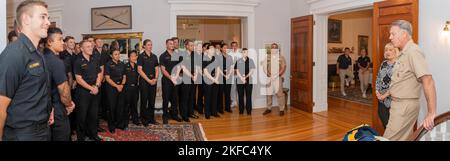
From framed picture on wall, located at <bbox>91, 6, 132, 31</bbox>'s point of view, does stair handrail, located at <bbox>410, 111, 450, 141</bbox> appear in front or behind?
in front

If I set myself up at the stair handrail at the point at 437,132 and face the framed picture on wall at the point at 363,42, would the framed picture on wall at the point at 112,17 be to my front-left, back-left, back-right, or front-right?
front-left

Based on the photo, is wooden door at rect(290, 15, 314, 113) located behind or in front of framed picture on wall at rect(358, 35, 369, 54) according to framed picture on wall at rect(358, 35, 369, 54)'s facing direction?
in front

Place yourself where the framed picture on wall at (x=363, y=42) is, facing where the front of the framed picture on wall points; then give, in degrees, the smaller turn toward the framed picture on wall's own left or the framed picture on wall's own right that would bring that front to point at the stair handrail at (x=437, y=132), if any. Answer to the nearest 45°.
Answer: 0° — it already faces it

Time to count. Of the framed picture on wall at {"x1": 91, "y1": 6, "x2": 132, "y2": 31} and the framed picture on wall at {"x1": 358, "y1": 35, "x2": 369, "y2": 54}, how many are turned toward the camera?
2

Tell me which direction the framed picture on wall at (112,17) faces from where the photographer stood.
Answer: facing the viewer

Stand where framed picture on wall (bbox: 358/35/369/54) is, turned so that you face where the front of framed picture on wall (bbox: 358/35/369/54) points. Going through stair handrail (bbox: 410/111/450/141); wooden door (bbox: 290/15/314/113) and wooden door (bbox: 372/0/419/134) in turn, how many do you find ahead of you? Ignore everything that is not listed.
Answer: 3

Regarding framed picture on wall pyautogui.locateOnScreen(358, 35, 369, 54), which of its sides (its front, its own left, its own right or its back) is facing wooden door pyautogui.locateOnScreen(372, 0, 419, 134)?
front

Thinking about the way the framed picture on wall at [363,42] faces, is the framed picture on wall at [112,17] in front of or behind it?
in front

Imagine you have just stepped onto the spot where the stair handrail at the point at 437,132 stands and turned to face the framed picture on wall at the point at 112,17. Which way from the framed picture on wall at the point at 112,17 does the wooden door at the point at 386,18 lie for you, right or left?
right

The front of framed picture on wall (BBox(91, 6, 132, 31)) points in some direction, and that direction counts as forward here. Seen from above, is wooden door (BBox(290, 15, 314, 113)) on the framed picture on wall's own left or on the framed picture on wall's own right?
on the framed picture on wall's own left
